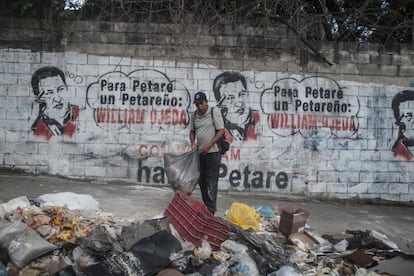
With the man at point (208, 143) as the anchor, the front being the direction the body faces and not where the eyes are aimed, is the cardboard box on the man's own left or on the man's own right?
on the man's own left

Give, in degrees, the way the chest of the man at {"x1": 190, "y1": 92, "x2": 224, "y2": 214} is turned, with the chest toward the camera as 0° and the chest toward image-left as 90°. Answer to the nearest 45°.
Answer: approximately 45°

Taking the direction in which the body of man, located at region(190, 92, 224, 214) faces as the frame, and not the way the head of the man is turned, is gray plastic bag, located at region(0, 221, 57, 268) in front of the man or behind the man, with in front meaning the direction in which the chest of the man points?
in front

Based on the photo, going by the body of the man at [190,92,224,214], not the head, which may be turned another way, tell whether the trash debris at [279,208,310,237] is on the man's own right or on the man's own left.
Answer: on the man's own left
